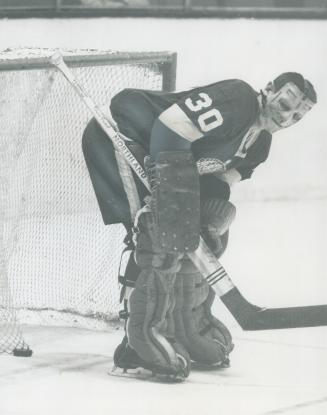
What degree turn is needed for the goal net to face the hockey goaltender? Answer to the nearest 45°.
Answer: approximately 45° to its left

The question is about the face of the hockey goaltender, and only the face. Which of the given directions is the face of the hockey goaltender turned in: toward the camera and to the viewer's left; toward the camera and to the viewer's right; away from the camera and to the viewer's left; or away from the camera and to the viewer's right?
toward the camera and to the viewer's right
